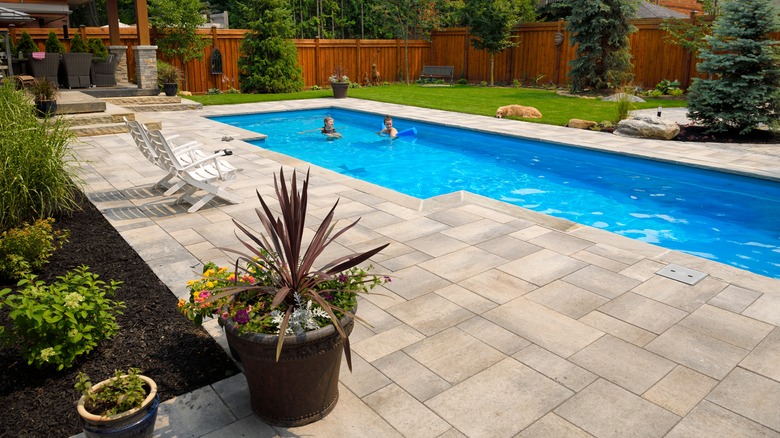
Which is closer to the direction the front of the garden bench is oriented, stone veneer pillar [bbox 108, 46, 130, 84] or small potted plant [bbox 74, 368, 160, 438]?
the small potted plant

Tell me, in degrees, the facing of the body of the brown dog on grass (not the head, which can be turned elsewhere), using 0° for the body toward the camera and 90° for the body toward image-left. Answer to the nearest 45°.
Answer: approximately 90°

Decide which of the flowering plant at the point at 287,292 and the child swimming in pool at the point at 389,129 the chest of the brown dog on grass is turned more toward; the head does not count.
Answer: the child swimming in pool

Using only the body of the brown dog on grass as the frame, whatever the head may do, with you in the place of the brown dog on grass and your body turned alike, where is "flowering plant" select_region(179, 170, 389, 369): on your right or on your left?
on your left

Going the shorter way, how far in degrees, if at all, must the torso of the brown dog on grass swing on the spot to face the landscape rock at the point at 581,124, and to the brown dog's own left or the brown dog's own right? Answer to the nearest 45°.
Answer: approximately 135° to the brown dog's own left

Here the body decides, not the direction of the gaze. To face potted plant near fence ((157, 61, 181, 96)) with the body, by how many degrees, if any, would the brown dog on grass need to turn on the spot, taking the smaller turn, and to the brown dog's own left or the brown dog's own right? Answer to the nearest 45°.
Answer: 0° — it already faces it

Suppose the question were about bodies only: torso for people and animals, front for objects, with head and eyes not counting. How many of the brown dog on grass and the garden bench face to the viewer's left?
1

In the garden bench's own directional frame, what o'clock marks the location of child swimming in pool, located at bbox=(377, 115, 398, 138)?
The child swimming in pool is roughly at 12 o'clock from the garden bench.

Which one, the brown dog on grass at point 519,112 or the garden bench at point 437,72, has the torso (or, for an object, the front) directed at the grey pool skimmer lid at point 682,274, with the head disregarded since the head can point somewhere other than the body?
the garden bench

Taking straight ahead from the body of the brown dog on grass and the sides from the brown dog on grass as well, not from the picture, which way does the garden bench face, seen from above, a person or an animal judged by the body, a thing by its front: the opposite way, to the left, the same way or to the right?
to the left

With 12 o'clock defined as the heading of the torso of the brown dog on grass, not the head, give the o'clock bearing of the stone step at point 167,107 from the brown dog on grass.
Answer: The stone step is roughly at 12 o'clock from the brown dog on grass.

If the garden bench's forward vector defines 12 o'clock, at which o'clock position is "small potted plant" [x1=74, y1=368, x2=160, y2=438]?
The small potted plant is roughly at 12 o'clock from the garden bench.
